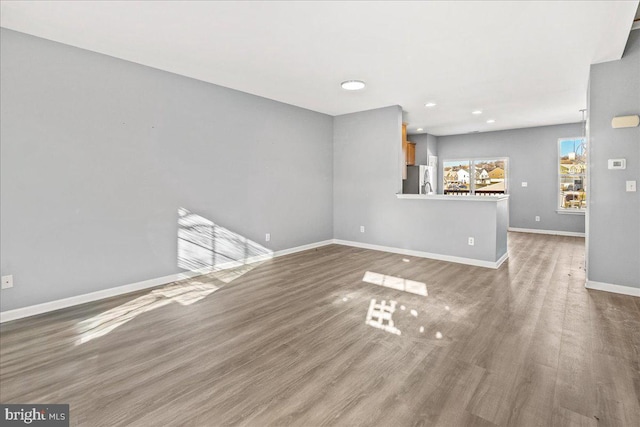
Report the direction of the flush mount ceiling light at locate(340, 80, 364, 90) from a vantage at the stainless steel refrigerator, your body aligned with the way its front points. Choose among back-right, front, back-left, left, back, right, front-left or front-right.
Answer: front-right

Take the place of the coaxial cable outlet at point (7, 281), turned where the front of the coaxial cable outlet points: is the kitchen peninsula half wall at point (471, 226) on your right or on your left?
on your left

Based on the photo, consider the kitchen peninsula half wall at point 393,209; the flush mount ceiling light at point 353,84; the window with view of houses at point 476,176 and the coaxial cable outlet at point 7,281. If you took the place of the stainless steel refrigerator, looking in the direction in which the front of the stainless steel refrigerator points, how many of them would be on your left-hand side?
1

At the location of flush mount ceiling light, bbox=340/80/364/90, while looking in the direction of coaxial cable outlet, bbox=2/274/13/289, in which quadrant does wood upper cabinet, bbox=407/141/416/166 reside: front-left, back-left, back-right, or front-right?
back-right

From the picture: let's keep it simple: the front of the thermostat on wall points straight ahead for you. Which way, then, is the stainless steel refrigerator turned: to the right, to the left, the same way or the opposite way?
to the left

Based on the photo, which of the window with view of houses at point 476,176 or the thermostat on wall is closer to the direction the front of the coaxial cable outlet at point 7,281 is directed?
the thermostat on wall

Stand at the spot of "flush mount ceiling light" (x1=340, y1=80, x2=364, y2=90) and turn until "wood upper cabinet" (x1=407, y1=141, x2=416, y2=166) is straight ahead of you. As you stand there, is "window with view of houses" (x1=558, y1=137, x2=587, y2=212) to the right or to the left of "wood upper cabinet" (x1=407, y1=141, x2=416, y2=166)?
right

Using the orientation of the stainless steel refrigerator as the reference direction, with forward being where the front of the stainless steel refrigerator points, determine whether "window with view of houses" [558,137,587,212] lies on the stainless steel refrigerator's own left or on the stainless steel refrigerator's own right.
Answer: on the stainless steel refrigerator's own left
